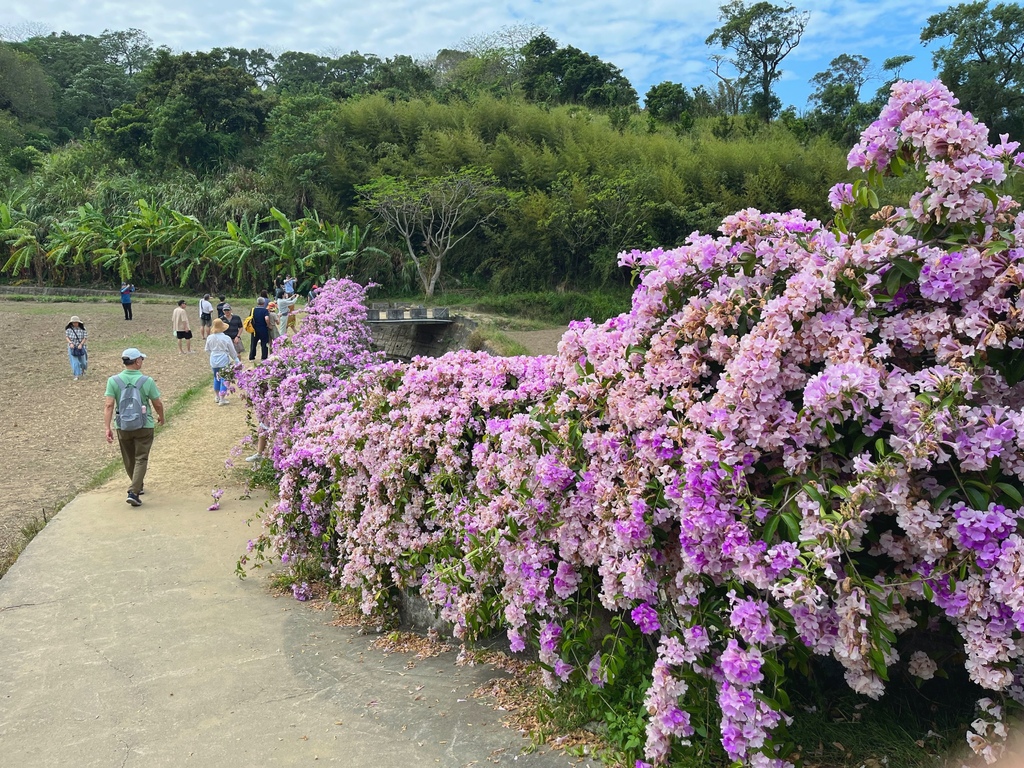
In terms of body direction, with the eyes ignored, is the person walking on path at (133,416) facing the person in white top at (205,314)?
yes

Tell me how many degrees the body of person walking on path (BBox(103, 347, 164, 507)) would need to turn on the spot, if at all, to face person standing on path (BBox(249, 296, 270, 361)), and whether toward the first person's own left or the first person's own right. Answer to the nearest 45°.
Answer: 0° — they already face them

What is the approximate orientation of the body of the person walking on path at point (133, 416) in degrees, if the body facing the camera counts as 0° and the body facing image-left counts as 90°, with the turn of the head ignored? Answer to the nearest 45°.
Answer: approximately 180°

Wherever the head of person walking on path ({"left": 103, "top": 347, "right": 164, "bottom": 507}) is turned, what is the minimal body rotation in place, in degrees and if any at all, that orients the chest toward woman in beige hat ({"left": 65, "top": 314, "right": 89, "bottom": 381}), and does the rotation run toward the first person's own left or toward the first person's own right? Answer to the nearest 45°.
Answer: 0° — they already face them

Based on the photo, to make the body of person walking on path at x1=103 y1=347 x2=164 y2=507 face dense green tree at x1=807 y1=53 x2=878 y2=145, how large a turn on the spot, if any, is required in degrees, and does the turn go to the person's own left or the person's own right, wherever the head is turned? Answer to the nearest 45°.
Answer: approximately 45° to the person's own right
